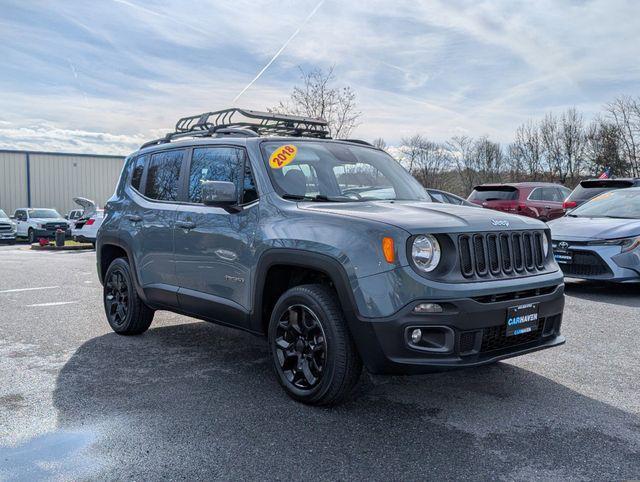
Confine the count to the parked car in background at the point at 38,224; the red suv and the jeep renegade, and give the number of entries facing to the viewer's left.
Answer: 0

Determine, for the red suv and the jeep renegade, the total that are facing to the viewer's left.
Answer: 0

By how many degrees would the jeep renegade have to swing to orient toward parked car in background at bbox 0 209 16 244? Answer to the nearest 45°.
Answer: approximately 180°

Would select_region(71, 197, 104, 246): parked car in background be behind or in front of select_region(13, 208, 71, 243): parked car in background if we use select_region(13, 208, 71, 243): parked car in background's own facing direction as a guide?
in front

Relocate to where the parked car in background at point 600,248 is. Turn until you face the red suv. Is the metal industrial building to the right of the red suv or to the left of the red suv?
left

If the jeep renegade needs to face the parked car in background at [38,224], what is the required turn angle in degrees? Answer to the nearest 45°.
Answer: approximately 180°

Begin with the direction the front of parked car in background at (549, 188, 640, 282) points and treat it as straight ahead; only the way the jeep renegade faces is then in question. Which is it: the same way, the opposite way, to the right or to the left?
to the left

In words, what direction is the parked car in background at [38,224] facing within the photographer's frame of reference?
facing the viewer and to the right of the viewer

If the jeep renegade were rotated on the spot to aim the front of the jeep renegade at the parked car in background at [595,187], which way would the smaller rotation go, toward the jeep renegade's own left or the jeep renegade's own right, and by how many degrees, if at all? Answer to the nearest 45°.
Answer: approximately 90° to the jeep renegade's own left

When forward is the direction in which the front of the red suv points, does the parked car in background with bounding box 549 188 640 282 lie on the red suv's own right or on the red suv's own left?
on the red suv's own right

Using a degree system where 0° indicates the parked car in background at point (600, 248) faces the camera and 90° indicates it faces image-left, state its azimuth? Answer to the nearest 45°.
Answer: approximately 45°

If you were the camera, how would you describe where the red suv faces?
facing away from the viewer and to the right of the viewer
